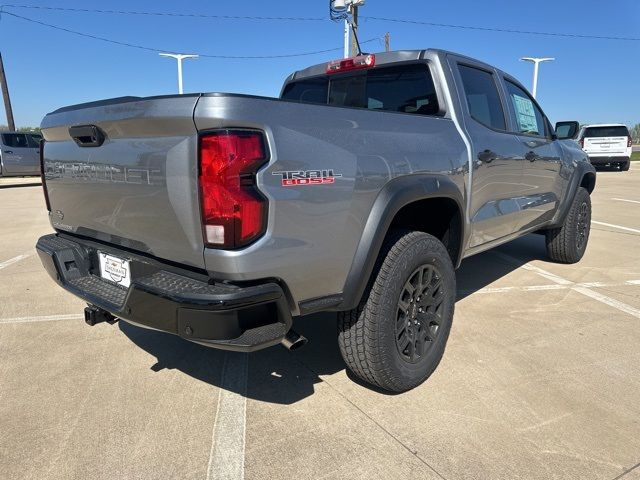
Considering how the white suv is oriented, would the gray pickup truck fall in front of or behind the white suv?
behind

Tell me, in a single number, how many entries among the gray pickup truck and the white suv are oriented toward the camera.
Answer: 0

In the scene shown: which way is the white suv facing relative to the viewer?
away from the camera

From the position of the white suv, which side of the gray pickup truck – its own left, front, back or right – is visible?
front

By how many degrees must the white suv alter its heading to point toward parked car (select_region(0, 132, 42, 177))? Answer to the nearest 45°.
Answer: approximately 135° to its left

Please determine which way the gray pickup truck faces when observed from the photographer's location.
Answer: facing away from the viewer and to the right of the viewer

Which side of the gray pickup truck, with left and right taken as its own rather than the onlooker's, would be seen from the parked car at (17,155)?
left
